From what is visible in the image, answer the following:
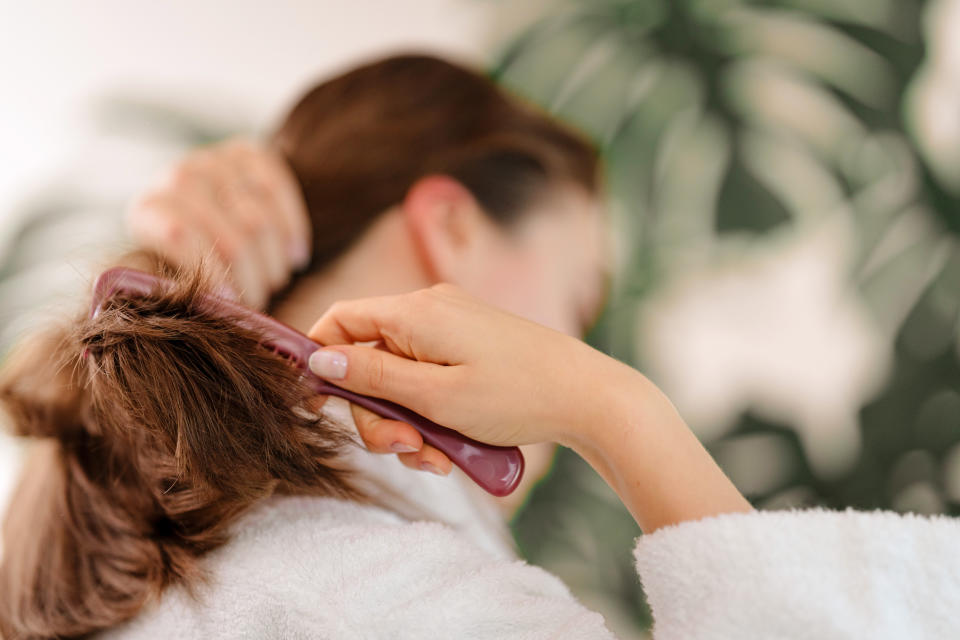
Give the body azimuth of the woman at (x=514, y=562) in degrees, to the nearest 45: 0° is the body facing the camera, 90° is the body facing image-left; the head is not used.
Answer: approximately 225°
